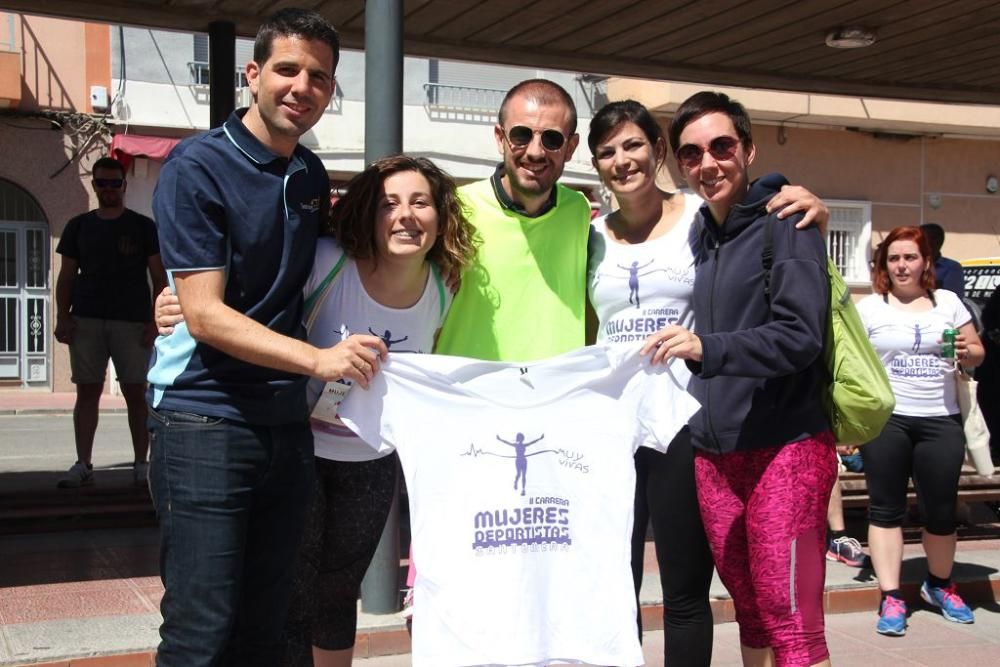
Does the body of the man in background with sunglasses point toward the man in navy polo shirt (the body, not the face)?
yes

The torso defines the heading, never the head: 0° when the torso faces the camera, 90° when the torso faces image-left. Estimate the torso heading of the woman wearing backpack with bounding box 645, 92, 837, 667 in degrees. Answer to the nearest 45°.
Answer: approximately 45°

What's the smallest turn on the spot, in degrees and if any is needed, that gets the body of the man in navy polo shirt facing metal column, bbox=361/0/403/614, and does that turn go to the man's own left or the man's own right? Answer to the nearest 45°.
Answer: approximately 135° to the man's own left

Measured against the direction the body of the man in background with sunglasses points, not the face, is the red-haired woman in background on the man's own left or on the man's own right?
on the man's own left

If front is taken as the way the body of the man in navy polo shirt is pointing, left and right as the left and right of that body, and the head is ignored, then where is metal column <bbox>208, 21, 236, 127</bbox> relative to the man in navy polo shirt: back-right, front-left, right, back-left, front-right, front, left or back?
back-left

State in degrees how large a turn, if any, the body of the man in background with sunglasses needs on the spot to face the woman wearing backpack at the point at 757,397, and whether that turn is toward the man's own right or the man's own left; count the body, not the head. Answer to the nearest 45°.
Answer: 0° — they already face them

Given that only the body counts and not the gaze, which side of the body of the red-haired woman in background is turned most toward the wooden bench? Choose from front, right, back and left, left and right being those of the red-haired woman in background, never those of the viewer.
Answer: back

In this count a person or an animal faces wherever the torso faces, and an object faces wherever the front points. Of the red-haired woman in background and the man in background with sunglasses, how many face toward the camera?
2

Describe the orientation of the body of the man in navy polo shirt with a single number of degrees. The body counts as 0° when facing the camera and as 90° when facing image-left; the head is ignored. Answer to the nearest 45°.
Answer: approximately 315°

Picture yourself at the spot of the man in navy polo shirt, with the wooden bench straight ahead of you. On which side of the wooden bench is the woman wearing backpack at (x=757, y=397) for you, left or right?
right
